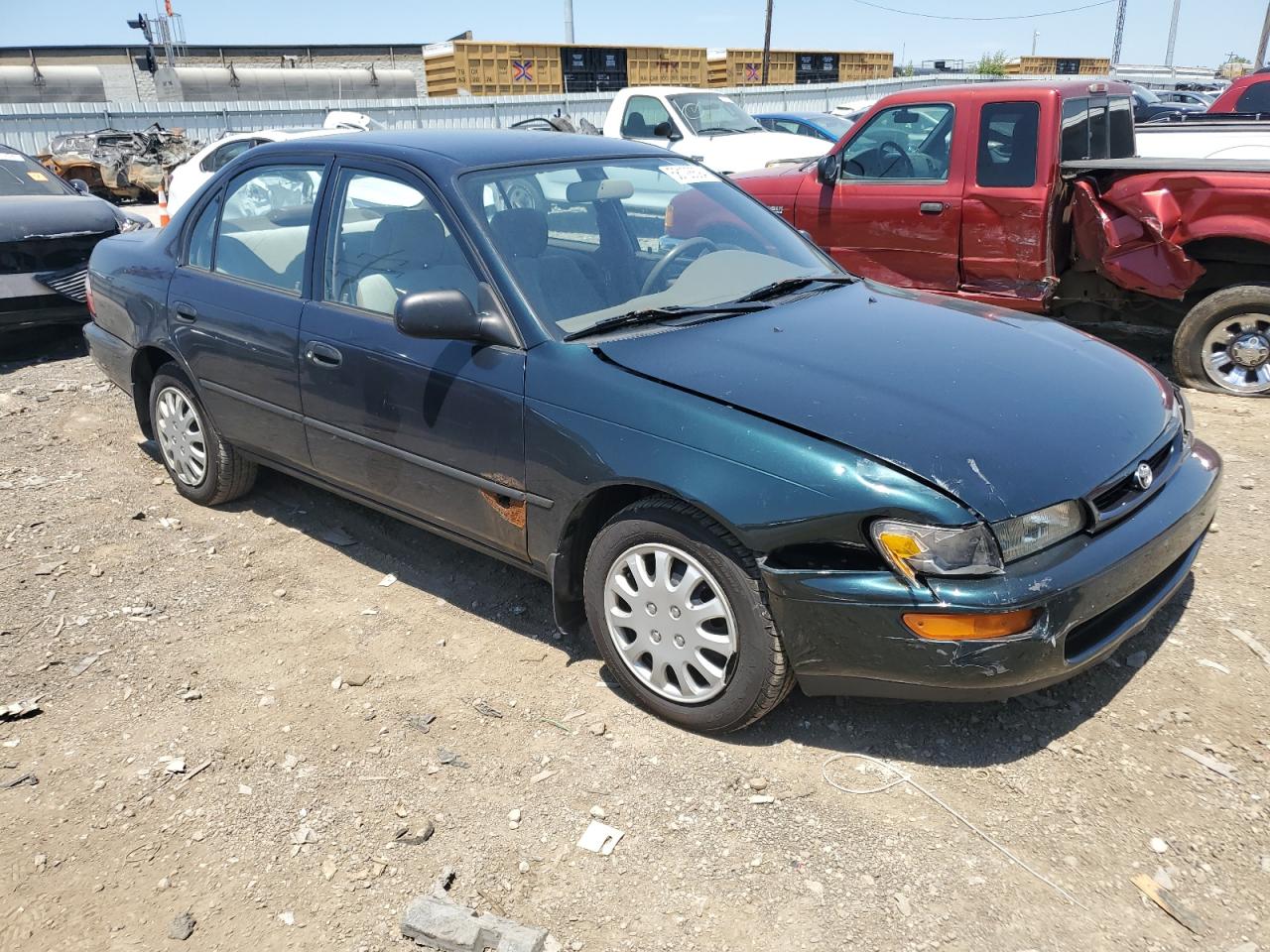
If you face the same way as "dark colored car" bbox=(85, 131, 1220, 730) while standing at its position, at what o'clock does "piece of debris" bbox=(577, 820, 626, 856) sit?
The piece of debris is roughly at 2 o'clock from the dark colored car.

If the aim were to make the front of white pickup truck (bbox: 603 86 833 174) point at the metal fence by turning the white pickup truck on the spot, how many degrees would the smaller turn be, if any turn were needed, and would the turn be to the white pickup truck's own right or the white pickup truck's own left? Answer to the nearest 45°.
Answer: approximately 180°

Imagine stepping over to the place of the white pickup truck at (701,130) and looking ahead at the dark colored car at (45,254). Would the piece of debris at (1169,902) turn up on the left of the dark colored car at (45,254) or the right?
left

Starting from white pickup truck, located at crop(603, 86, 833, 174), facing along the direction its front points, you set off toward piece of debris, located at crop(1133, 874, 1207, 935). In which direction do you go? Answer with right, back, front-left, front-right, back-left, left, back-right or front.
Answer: front-right

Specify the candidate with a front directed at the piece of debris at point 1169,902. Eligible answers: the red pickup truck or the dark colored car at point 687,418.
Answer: the dark colored car

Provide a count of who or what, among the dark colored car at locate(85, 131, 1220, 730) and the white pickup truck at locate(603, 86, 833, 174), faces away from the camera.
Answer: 0

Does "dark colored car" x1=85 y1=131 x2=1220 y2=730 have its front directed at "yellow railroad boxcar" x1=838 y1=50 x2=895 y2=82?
no

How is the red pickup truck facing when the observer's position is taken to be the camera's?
facing away from the viewer and to the left of the viewer

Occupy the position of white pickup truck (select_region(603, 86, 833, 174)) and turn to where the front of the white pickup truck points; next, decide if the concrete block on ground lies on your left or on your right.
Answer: on your right

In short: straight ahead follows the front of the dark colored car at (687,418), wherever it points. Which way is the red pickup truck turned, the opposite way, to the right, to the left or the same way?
the opposite way

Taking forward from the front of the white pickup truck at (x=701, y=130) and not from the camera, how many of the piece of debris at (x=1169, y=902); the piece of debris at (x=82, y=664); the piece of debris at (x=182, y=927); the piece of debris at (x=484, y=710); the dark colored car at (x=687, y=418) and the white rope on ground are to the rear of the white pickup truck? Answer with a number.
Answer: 0

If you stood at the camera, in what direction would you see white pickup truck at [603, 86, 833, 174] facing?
facing the viewer and to the right of the viewer

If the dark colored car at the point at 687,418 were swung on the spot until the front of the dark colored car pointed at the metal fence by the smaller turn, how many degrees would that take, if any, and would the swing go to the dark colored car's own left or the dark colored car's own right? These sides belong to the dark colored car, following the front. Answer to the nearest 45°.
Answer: approximately 135° to the dark colored car's own left

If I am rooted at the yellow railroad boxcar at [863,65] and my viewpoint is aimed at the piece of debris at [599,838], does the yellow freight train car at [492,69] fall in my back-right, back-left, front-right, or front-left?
front-right

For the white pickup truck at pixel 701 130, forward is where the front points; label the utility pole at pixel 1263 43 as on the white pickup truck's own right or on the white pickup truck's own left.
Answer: on the white pickup truck's own left

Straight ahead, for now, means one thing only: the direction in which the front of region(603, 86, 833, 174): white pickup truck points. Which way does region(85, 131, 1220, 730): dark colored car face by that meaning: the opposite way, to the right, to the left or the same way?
the same way
